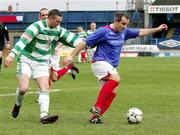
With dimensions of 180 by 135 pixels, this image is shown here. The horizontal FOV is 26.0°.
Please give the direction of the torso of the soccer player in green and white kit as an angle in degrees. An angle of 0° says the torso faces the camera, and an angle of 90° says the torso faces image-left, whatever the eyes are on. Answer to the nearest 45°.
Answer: approximately 315°

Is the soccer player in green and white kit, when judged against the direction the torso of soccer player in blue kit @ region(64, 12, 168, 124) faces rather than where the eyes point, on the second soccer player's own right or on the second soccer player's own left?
on the second soccer player's own right
